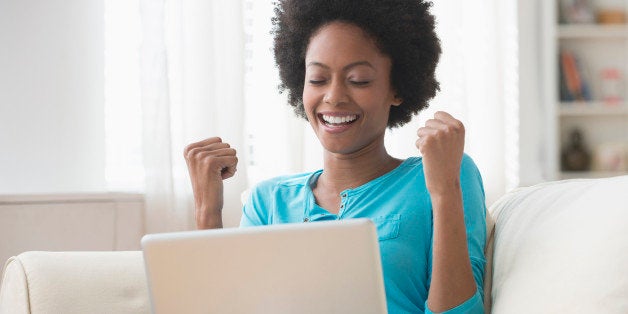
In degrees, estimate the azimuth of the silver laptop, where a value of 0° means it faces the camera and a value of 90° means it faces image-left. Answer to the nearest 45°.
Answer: approximately 180°

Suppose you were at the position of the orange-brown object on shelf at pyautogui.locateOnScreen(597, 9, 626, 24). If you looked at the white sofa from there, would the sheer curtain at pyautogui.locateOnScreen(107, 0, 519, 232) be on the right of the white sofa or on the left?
right

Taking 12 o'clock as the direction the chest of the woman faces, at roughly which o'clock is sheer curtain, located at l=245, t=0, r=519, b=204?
The sheer curtain is roughly at 5 o'clock from the woman.

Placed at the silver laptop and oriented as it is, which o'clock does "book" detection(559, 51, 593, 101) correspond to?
The book is roughly at 1 o'clock from the silver laptop.

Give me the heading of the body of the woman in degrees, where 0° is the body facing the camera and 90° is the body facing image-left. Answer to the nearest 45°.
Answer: approximately 45°

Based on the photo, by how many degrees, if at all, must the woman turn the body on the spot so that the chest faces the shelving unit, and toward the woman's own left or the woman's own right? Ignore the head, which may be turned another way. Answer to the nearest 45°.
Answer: approximately 180°

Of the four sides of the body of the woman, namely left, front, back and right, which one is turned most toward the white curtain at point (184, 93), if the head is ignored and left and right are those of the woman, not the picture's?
right

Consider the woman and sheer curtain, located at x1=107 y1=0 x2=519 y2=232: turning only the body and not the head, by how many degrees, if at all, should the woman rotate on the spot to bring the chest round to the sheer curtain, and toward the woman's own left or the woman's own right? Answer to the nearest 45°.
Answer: approximately 135° to the woman's own right

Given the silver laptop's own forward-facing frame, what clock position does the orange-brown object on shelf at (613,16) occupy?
The orange-brown object on shelf is roughly at 1 o'clock from the silver laptop.
